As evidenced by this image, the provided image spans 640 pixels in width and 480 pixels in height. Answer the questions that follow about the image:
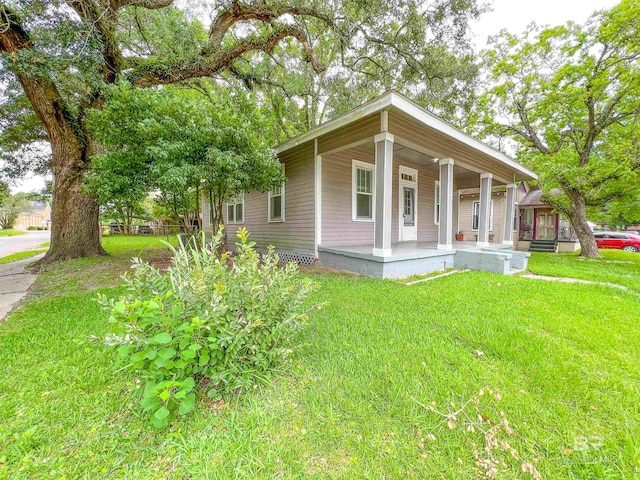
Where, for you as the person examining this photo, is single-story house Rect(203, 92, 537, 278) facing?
facing the viewer and to the right of the viewer

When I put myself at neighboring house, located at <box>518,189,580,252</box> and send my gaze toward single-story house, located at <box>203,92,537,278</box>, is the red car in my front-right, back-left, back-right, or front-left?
back-left

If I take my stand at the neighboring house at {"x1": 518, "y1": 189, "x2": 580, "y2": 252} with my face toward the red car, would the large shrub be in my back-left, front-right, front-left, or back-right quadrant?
back-right

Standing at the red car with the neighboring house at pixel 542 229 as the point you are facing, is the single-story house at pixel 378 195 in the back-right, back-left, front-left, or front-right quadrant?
front-left

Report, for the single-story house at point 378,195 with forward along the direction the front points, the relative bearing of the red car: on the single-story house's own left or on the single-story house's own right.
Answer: on the single-story house's own left

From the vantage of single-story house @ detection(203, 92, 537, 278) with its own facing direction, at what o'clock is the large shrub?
The large shrub is roughly at 2 o'clock from the single-story house.

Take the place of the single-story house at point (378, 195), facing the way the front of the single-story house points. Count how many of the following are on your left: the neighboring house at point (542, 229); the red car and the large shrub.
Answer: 2

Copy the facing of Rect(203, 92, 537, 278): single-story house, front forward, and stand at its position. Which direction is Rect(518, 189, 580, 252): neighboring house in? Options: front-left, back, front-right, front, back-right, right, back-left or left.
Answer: left
